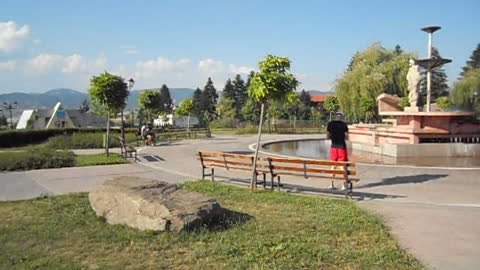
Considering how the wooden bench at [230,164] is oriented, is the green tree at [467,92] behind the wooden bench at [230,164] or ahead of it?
ahead

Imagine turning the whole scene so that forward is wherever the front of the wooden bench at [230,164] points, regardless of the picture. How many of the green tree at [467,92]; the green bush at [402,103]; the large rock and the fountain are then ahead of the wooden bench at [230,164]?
3

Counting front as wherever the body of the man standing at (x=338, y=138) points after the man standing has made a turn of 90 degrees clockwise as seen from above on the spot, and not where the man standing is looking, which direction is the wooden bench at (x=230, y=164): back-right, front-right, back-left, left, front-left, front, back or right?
back

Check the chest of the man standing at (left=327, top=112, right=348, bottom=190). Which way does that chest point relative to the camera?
away from the camera

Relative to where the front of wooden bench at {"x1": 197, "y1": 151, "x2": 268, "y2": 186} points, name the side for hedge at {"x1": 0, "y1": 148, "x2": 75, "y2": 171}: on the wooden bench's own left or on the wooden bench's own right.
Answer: on the wooden bench's own left

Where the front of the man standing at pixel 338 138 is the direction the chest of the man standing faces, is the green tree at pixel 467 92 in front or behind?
in front

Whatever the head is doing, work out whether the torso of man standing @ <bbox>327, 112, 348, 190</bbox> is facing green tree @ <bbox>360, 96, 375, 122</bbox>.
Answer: yes

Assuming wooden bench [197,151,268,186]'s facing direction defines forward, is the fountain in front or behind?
in front

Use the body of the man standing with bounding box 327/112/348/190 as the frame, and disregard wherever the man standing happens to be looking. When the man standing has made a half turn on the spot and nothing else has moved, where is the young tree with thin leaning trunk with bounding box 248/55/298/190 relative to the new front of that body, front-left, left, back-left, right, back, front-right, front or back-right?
front-right

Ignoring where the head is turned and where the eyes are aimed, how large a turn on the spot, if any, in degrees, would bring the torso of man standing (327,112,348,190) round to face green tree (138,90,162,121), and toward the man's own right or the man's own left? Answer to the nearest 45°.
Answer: approximately 45° to the man's own left
